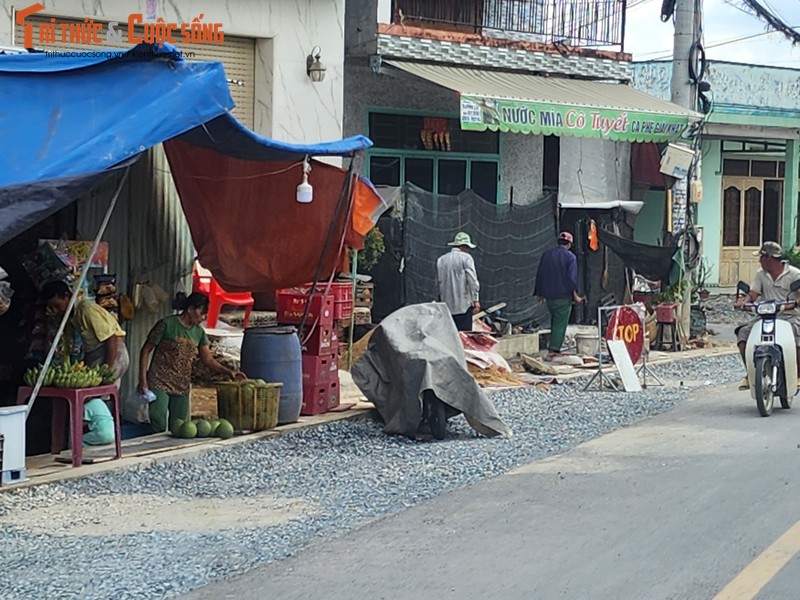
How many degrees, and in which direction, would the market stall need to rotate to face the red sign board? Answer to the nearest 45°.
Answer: approximately 90° to its left

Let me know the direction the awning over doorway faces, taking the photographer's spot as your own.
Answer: facing the viewer and to the right of the viewer

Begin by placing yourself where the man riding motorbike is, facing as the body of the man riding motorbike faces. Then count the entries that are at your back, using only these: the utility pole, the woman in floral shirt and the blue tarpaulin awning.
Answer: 1

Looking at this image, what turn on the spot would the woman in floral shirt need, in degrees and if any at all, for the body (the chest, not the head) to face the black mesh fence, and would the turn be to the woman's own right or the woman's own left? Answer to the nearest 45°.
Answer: approximately 90° to the woman's own left

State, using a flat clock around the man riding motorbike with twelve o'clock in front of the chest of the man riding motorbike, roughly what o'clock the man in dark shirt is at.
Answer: The man in dark shirt is roughly at 5 o'clock from the man riding motorbike.

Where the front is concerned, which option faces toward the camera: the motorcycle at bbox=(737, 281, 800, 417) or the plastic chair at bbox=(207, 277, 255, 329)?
the motorcycle

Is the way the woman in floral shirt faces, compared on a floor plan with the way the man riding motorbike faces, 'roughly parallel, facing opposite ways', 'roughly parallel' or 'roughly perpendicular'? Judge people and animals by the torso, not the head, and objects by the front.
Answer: roughly perpendicular

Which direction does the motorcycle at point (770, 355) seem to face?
toward the camera
